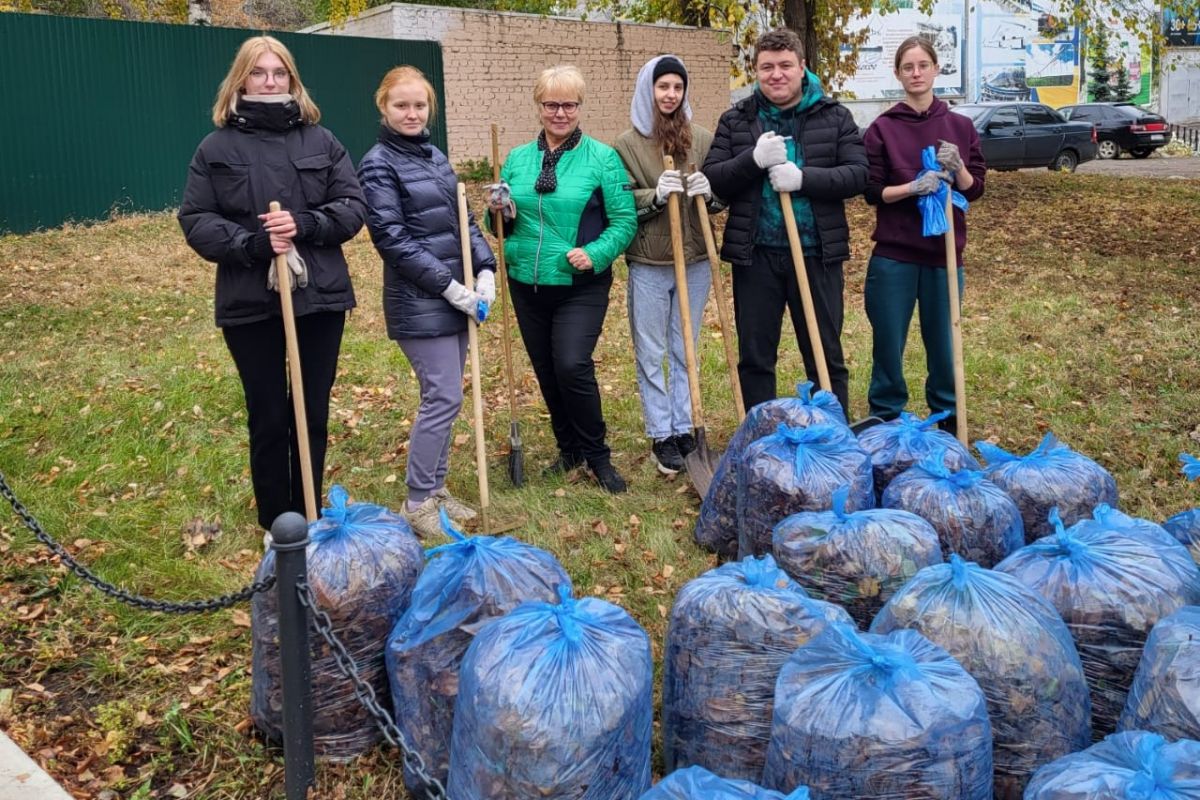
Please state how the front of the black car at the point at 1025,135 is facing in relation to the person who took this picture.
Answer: facing to the left of the viewer
